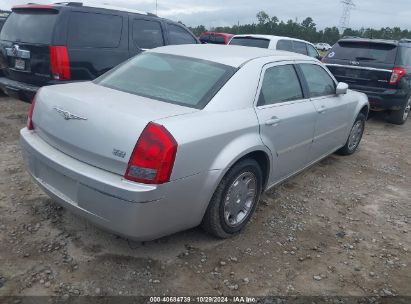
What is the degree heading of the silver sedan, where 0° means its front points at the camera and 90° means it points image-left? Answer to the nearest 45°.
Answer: approximately 225°

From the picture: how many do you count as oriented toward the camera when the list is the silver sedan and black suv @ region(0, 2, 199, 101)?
0

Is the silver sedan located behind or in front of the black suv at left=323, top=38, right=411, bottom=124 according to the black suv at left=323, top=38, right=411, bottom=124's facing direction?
behind

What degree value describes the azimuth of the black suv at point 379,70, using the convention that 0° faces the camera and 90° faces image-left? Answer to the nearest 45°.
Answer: approximately 225°

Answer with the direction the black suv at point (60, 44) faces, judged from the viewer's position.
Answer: facing away from the viewer and to the right of the viewer

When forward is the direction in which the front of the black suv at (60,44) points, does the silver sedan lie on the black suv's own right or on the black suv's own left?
on the black suv's own right

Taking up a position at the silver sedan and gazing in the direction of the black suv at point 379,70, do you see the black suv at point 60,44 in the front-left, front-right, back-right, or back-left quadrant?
front-left

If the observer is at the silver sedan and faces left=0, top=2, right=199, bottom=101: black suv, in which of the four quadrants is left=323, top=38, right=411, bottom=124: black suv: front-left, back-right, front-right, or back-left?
front-right

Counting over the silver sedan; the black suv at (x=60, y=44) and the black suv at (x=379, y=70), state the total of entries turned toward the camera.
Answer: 0

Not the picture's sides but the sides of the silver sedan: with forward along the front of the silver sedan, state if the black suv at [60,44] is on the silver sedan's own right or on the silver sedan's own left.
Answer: on the silver sedan's own left

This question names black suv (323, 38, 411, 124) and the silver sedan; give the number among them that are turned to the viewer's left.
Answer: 0

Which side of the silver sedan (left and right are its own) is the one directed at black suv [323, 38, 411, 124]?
front
